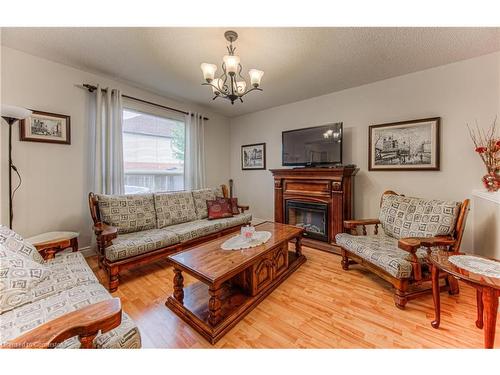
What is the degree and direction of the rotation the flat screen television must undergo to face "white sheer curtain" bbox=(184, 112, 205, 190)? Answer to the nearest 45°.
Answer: approximately 45° to its right

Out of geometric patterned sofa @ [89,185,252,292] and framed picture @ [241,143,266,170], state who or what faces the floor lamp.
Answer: the framed picture

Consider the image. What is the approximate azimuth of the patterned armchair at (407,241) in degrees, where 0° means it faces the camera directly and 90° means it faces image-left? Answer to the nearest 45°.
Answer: approximately 45°

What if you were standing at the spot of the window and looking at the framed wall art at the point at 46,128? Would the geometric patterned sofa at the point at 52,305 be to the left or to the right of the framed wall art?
left

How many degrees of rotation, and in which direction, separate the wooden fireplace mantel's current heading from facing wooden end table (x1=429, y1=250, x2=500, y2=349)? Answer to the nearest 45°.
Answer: approximately 45° to its left

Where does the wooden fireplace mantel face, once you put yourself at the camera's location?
facing the viewer and to the left of the viewer

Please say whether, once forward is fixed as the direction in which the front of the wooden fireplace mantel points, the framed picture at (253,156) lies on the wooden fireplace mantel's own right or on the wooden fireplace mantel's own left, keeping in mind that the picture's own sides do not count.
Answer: on the wooden fireplace mantel's own right

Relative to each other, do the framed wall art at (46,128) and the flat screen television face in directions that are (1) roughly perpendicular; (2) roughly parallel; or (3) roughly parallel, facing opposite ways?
roughly perpendicular

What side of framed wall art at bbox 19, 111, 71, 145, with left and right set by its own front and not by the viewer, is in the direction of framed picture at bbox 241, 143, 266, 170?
left

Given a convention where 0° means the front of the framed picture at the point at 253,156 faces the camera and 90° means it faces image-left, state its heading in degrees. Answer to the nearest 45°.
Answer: approximately 45°

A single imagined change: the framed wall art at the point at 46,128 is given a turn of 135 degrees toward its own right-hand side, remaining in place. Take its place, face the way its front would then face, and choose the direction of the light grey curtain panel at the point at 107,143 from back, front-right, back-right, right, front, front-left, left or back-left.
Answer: back-right

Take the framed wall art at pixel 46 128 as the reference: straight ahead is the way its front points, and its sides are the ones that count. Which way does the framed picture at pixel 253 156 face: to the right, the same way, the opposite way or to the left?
to the right

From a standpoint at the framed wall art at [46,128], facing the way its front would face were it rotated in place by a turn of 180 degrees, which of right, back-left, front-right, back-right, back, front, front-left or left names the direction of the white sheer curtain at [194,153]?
right

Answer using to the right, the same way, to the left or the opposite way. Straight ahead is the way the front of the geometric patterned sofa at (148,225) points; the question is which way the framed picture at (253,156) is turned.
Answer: to the right
